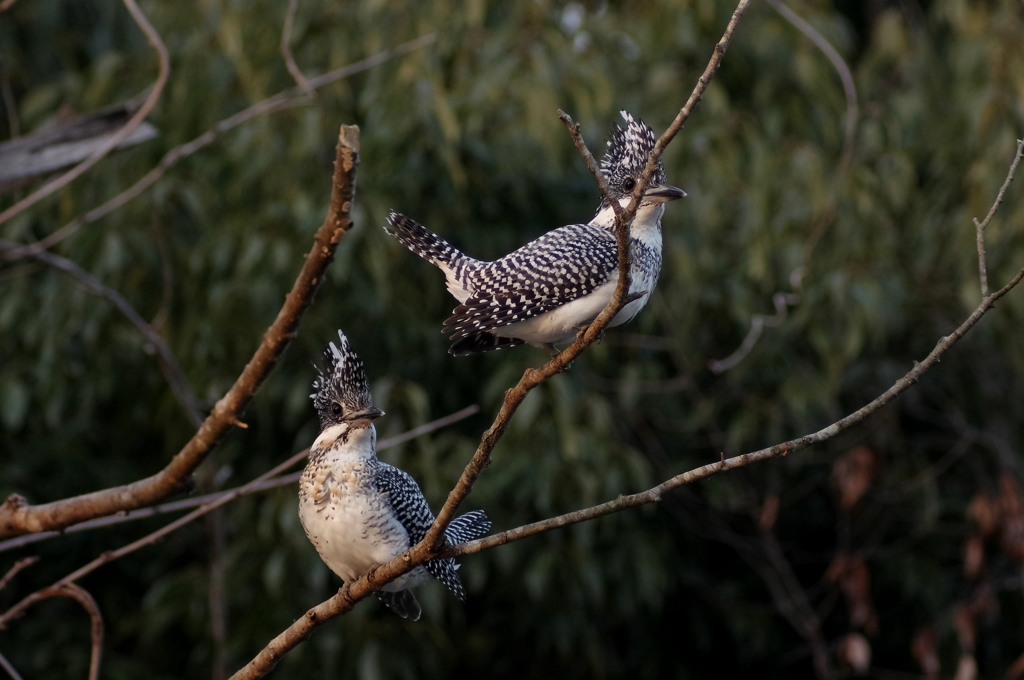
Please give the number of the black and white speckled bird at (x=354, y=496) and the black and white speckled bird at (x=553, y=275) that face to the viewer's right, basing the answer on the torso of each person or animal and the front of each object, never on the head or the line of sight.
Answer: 1

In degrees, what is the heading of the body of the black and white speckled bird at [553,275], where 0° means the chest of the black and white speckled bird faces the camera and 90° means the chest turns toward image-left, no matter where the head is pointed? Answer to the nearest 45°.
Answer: approximately 270°

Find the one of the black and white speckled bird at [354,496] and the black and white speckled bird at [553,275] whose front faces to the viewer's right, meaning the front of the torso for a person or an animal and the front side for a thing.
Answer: the black and white speckled bird at [553,275]

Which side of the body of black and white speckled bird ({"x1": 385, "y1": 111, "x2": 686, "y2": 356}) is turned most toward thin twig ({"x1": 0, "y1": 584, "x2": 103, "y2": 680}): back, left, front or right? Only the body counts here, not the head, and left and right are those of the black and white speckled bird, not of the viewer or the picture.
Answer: back
